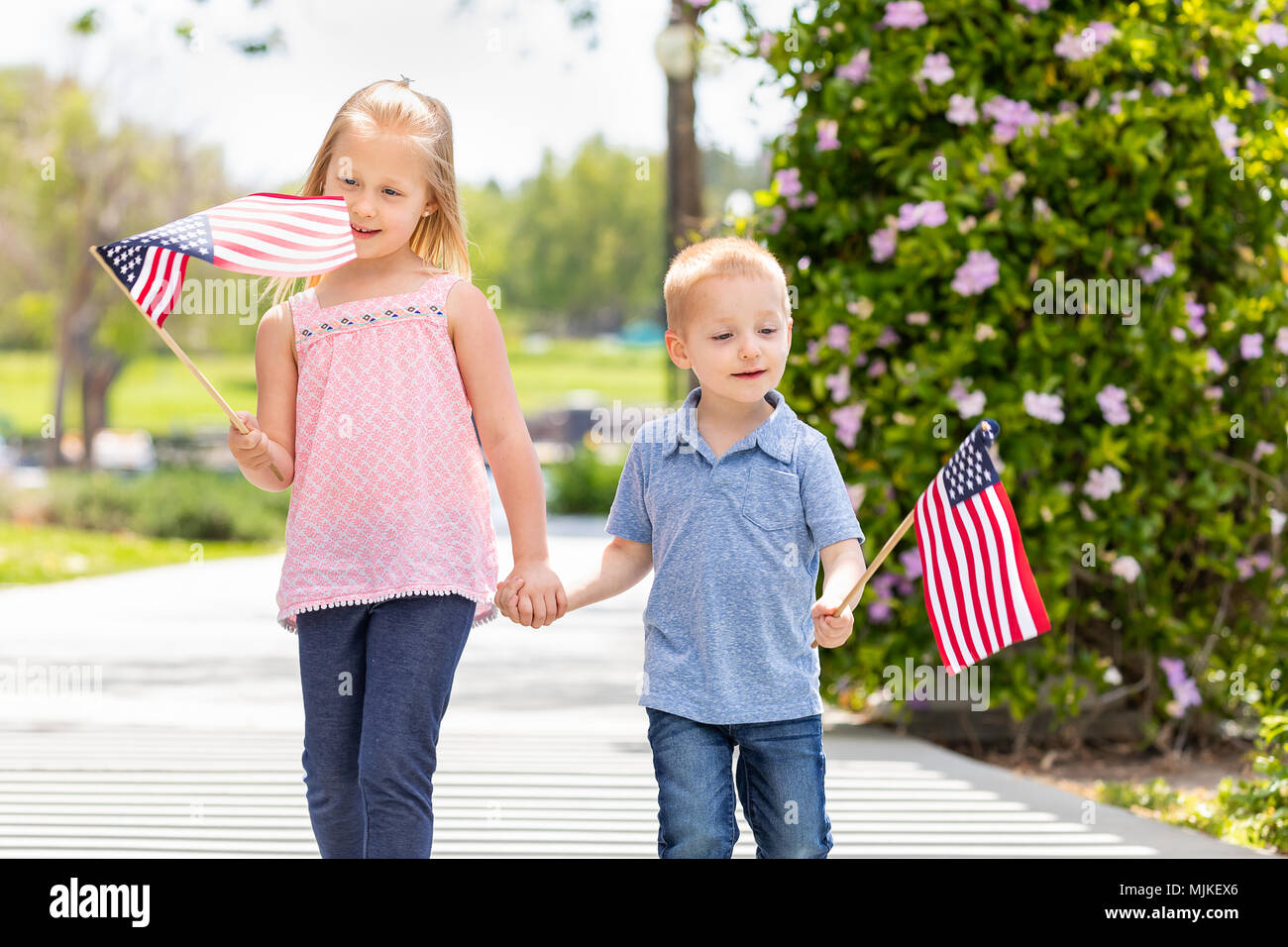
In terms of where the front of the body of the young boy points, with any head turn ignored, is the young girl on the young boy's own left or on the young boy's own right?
on the young boy's own right

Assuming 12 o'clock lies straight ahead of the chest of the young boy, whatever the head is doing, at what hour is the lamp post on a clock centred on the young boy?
The lamp post is roughly at 6 o'clock from the young boy.

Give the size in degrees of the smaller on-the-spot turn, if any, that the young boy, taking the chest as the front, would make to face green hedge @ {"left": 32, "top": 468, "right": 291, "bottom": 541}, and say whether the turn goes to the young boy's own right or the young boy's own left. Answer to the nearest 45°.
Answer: approximately 180°

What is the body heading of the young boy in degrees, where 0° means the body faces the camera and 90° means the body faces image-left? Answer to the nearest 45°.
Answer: approximately 0°

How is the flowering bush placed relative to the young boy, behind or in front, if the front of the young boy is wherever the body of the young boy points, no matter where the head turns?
behind

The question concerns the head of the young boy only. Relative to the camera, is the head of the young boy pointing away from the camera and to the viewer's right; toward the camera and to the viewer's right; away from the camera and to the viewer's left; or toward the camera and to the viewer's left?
toward the camera and to the viewer's right
